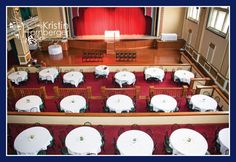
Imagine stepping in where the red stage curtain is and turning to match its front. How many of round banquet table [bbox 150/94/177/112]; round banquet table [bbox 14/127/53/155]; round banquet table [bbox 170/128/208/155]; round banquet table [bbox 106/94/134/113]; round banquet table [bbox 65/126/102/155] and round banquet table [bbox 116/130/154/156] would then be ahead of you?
6

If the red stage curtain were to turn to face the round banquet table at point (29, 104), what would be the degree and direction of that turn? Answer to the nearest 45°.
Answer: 0° — it already faces it

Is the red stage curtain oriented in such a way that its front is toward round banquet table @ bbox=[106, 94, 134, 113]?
yes

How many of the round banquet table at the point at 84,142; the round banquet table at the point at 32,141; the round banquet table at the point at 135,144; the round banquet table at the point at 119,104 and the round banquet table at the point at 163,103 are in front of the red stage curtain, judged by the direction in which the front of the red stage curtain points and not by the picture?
5

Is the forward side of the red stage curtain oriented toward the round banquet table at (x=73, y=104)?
yes

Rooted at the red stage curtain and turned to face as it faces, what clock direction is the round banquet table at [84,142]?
The round banquet table is roughly at 12 o'clock from the red stage curtain.

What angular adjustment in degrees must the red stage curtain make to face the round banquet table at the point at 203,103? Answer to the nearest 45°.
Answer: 0° — it already faces it

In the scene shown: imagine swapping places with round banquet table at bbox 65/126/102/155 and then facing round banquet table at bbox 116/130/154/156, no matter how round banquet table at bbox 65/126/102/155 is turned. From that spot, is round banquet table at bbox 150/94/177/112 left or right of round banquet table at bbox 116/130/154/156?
left

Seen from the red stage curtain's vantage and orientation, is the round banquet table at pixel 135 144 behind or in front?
in front

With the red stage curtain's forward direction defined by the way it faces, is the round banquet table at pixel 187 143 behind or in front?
in front

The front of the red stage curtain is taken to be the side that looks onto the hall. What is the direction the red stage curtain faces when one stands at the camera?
facing the viewer

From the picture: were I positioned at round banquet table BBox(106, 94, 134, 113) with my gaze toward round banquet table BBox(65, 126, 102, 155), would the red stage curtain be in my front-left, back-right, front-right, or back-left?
back-right
